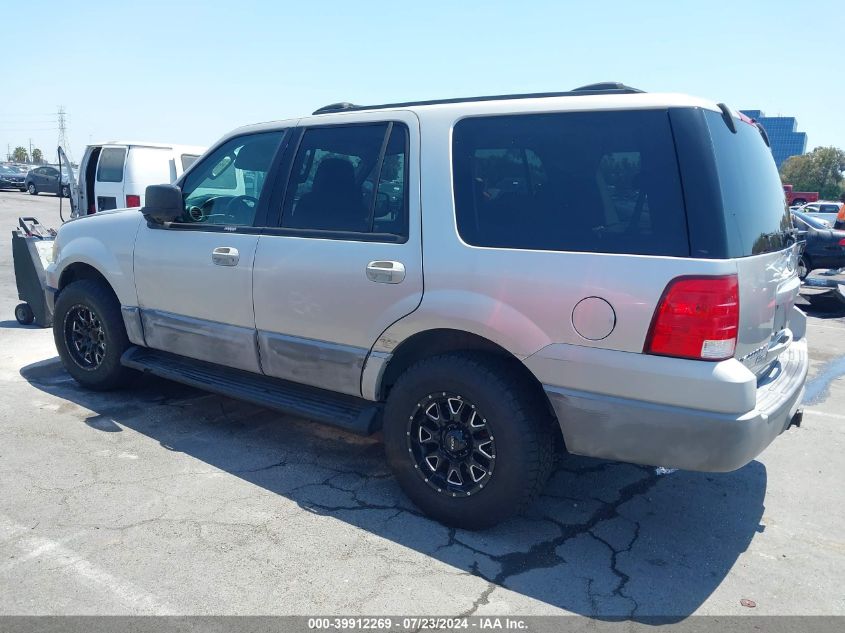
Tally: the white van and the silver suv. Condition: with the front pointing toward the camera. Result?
0

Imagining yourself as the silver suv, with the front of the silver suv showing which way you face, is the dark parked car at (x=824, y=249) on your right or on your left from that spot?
on your right

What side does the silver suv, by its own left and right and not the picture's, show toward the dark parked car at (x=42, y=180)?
front

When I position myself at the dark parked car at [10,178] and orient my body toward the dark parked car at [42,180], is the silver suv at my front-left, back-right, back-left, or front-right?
front-right

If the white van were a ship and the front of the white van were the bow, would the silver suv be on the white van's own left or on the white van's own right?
on the white van's own right

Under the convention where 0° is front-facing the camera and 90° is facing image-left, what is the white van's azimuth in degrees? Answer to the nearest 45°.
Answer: approximately 225°

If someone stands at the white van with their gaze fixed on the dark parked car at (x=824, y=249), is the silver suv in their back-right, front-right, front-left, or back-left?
front-right

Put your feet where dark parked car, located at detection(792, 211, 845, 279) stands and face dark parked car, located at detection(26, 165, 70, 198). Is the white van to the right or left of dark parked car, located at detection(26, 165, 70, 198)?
left
